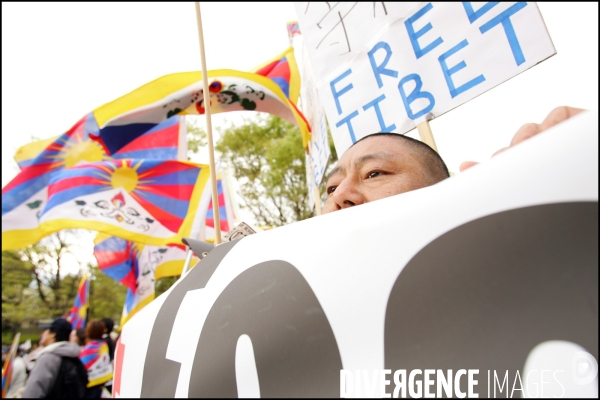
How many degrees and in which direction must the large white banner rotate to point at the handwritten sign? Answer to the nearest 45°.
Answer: approximately 135° to its right

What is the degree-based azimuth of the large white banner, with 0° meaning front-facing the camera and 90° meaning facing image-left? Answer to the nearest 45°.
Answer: approximately 45°

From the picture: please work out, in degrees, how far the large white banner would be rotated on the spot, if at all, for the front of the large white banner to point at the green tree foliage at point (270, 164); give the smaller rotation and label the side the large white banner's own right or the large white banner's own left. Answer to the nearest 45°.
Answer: approximately 135° to the large white banner's own right
